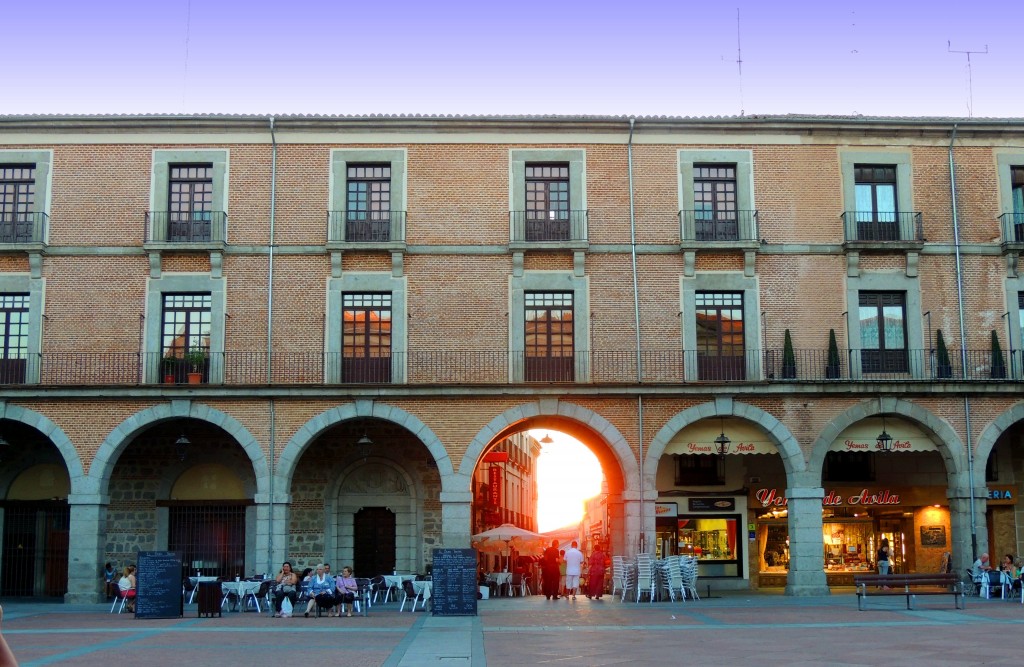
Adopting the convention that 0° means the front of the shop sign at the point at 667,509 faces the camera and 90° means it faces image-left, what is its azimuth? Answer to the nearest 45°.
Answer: approximately 0°

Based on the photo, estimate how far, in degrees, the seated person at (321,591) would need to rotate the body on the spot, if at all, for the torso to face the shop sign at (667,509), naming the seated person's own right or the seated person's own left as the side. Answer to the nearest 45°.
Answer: approximately 135° to the seated person's own left

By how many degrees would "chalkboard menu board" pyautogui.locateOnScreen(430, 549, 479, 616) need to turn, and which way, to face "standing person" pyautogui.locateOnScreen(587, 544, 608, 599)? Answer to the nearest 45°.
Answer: approximately 135° to its left

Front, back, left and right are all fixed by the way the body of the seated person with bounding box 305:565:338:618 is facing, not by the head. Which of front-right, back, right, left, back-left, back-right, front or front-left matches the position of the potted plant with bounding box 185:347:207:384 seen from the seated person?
back-right

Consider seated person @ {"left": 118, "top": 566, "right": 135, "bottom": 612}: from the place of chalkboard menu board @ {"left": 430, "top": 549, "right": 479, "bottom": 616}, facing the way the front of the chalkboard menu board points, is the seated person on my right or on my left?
on my right

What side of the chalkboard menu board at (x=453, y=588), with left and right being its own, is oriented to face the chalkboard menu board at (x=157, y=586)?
right

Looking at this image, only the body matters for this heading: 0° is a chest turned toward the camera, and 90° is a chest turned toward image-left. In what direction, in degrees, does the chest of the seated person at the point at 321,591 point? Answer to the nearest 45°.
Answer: approximately 0°

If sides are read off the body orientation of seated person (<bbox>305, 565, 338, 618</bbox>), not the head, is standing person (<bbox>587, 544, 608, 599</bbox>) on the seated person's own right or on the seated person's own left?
on the seated person's own left
